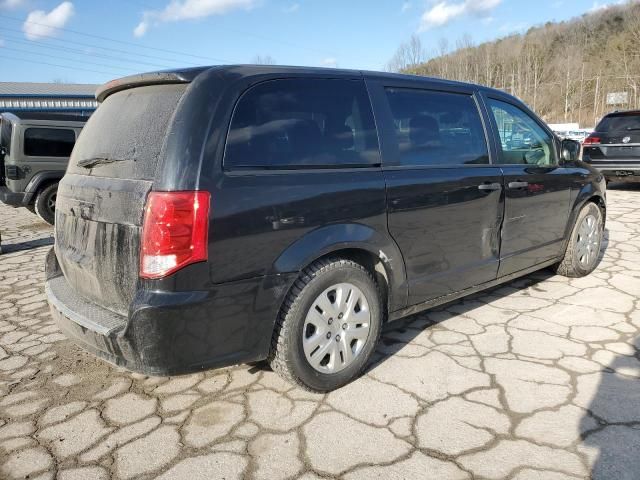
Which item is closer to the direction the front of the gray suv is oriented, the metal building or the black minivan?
the metal building

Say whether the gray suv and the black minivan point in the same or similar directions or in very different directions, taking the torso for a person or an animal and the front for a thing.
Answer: same or similar directions

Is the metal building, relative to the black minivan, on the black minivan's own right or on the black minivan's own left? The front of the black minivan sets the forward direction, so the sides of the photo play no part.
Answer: on the black minivan's own left

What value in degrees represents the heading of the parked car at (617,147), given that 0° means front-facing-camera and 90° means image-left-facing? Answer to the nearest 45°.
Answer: approximately 180°

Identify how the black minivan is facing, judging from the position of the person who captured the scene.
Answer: facing away from the viewer and to the right of the viewer

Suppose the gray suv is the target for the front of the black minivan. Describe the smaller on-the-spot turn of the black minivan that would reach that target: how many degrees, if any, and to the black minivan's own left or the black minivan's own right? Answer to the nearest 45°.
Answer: approximately 90° to the black minivan's own left

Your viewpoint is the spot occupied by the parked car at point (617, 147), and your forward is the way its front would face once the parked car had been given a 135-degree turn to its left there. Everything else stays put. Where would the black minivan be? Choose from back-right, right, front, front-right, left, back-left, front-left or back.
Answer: front-left

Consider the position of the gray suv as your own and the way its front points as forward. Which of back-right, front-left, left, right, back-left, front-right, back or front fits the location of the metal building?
front-left

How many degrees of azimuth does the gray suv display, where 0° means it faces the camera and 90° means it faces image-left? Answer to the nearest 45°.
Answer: approximately 225°

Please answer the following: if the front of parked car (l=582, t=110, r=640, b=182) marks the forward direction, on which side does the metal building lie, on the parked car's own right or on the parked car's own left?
on the parked car's own left

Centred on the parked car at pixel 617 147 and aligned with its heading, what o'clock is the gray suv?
The gray suv is roughly at 8 o'clock from the parked car.

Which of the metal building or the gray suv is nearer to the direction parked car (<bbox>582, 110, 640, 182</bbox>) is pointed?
the metal building
